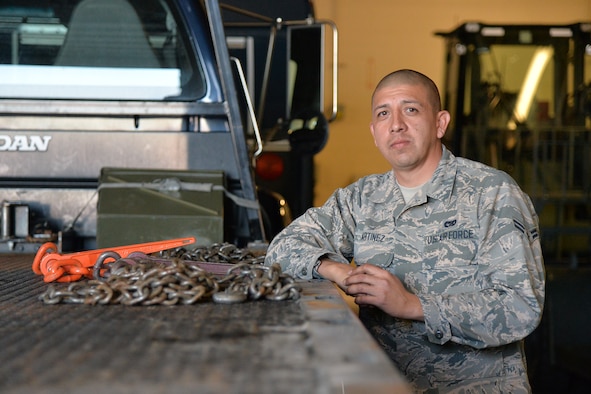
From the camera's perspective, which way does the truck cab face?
away from the camera

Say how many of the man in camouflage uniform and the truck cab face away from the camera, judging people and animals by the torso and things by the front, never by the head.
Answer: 1

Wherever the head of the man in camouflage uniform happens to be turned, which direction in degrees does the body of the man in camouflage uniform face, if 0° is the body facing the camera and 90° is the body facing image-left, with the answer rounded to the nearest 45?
approximately 45°

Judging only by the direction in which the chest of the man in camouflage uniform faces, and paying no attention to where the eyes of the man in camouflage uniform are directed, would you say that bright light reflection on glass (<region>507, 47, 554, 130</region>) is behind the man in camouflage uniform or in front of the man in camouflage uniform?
behind

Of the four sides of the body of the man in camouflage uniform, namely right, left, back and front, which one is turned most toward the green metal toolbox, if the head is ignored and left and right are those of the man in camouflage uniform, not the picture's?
right
